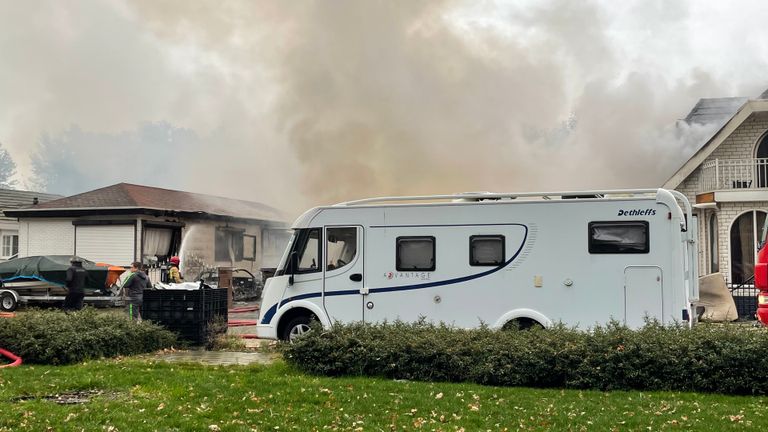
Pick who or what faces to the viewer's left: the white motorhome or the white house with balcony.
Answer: the white motorhome

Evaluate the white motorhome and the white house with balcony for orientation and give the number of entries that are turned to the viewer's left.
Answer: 1

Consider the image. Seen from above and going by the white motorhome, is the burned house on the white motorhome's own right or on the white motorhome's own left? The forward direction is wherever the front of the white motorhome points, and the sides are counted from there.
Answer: on the white motorhome's own right

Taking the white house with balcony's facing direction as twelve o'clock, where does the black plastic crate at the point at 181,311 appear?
The black plastic crate is roughly at 1 o'clock from the white house with balcony.

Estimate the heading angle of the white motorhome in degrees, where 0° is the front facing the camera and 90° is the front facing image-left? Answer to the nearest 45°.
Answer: approximately 90°

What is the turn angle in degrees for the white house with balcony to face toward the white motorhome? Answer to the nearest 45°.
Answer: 0° — it already faces it

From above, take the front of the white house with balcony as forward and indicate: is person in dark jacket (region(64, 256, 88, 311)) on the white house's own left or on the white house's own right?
on the white house's own right

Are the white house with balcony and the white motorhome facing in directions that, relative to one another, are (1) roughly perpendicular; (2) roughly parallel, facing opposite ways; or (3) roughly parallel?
roughly perpendicular

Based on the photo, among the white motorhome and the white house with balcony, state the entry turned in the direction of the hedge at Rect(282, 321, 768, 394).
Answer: the white house with balcony

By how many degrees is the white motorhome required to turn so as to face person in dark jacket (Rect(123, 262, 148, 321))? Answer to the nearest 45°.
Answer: approximately 45° to its right

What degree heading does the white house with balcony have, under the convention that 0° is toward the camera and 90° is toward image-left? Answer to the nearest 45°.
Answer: approximately 0°

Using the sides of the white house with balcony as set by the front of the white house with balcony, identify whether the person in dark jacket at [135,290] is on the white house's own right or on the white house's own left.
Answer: on the white house's own right
